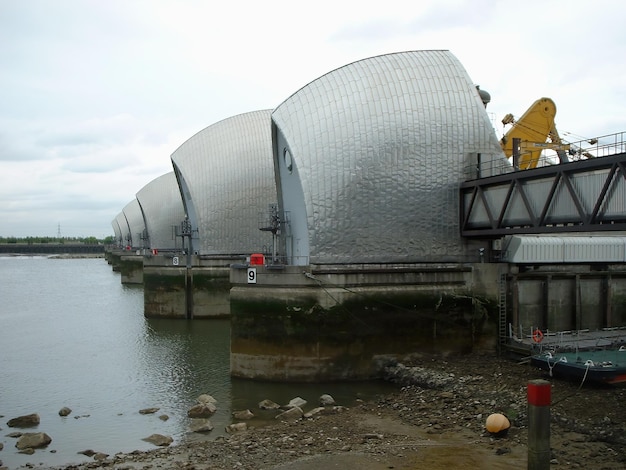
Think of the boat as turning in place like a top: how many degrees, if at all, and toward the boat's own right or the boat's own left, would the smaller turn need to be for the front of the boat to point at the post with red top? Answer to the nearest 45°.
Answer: approximately 90° to the boat's own left

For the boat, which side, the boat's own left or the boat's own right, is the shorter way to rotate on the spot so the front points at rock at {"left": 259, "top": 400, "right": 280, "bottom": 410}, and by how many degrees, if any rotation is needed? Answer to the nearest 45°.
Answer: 0° — it already faces it

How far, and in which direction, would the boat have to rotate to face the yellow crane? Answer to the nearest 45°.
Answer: approximately 90° to its right

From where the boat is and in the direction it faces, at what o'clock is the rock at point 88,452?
The rock is roughly at 11 o'clock from the boat.

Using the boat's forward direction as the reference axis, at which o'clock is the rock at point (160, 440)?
The rock is roughly at 11 o'clock from the boat.

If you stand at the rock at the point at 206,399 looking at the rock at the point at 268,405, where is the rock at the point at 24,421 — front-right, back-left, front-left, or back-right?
back-right

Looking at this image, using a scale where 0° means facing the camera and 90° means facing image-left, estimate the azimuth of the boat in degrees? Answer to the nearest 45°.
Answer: approximately 90°

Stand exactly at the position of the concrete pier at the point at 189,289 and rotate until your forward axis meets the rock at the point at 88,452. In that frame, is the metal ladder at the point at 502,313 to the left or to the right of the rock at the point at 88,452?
left
